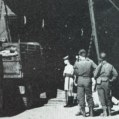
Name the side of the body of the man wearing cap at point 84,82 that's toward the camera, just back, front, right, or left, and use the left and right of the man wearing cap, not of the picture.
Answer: back

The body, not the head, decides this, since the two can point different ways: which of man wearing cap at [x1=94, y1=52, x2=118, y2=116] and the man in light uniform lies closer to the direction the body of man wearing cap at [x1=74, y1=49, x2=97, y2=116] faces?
the man in light uniform

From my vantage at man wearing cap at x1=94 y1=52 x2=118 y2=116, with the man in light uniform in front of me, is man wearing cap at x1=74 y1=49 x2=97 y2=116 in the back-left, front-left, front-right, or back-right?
front-left

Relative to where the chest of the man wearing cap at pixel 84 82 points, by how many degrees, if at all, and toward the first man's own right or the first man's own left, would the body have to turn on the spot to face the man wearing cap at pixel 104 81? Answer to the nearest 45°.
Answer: approximately 90° to the first man's own right

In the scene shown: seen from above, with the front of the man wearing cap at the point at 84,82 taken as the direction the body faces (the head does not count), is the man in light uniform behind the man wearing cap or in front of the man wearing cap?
in front
